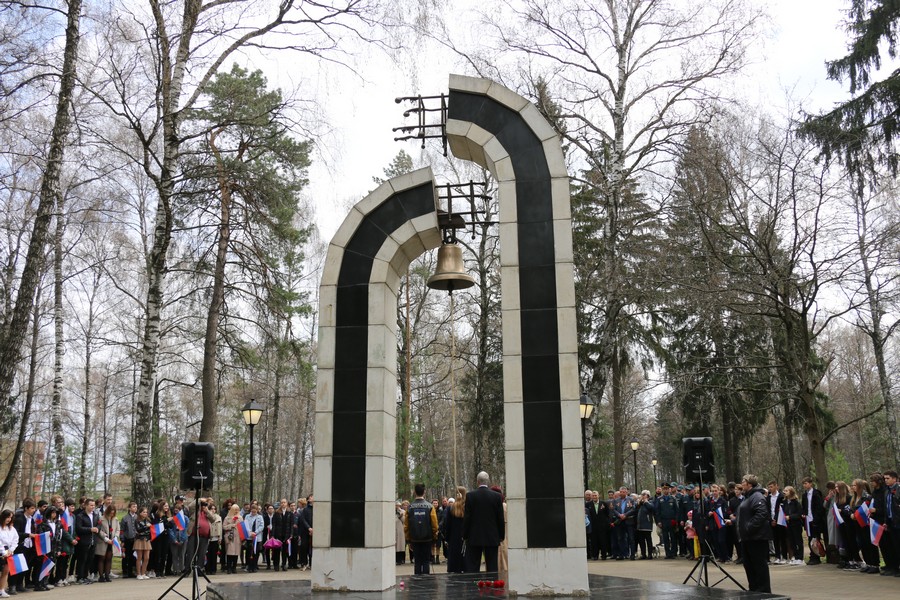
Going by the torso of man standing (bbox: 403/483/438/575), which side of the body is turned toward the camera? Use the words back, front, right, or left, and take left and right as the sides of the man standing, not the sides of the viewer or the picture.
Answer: back

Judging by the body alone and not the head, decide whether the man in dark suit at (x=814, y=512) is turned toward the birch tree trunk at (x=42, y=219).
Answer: yes

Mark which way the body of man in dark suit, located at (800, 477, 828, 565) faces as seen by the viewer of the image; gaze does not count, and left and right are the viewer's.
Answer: facing the viewer and to the left of the viewer

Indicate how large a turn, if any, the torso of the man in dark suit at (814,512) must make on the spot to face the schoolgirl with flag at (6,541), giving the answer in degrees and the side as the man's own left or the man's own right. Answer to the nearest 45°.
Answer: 0° — they already face them

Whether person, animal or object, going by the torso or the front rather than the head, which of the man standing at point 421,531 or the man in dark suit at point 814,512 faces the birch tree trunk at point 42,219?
the man in dark suit

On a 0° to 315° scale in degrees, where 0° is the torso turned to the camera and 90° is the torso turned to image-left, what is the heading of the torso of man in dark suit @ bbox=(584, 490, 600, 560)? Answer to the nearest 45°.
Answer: approximately 0°

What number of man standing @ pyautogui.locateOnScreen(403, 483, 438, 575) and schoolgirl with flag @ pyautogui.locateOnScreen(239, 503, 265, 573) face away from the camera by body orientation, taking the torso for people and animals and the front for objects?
1

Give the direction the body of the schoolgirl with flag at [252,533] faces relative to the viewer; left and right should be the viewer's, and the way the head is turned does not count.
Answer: facing the viewer

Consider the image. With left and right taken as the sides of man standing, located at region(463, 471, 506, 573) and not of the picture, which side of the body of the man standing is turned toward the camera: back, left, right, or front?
back

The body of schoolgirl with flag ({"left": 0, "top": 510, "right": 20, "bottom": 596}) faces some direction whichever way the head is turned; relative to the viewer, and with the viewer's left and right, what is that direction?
facing the viewer and to the right of the viewer

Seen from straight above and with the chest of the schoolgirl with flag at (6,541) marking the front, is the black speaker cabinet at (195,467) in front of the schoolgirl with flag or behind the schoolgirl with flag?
in front

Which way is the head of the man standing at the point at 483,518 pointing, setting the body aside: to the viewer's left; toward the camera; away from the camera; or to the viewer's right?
away from the camera

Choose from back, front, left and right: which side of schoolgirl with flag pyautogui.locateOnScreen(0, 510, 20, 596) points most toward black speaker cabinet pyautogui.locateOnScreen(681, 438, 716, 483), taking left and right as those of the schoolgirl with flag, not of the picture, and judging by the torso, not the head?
front

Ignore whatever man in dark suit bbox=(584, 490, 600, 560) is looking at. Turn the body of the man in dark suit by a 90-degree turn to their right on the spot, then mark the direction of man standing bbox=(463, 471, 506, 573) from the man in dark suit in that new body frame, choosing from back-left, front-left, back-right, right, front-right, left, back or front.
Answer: left
